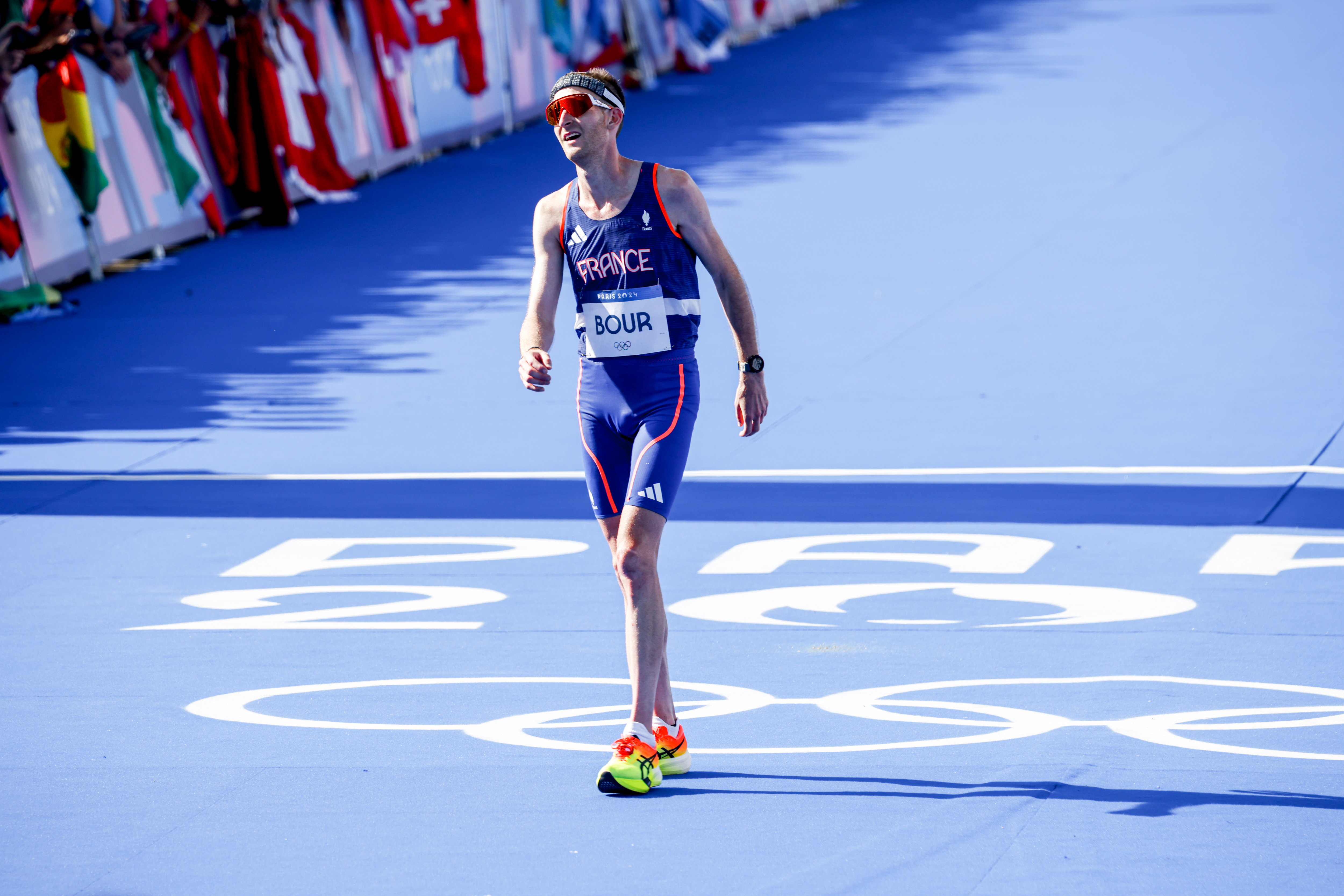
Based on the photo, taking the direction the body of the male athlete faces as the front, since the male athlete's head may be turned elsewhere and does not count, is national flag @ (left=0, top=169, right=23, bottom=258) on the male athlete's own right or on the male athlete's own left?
on the male athlete's own right

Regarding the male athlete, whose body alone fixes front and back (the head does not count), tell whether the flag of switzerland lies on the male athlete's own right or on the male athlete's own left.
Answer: on the male athlete's own right

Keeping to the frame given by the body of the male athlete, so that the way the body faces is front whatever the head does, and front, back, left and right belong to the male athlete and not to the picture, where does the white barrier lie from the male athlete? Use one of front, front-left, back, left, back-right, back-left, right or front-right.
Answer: back-right

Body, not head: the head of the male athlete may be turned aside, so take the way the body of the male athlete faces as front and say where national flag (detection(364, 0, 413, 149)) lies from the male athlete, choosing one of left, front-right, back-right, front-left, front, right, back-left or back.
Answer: back-right

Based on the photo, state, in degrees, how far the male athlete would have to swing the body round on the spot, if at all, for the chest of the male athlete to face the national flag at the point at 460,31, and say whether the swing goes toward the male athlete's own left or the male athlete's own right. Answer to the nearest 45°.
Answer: approximately 135° to the male athlete's own right

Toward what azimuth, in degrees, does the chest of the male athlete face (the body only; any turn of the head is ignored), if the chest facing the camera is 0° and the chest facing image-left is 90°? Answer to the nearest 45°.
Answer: approximately 45°
